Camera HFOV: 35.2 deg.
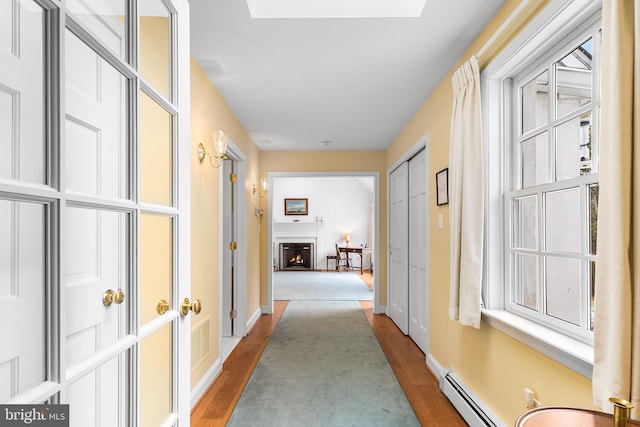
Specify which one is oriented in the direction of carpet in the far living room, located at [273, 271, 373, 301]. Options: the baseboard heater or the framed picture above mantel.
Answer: the framed picture above mantel

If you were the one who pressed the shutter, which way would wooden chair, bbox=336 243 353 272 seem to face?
facing to the right of the viewer

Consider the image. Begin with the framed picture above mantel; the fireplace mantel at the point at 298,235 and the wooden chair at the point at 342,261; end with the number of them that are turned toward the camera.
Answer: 2

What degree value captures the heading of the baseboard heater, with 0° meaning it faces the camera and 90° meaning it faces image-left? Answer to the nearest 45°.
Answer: approximately 45°

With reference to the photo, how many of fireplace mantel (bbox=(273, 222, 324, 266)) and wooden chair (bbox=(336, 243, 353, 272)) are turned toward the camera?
1

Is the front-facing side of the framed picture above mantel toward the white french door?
yes

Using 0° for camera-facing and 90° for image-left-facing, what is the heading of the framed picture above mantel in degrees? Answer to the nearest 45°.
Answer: approximately 0°

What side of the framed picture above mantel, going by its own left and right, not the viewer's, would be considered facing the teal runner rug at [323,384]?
front

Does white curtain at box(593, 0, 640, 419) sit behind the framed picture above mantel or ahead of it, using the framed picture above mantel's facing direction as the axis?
ahead
